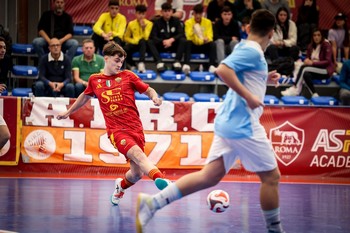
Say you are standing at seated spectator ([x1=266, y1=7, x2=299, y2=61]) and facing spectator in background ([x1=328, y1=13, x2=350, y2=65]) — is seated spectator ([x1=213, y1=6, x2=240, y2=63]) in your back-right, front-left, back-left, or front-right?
back-left

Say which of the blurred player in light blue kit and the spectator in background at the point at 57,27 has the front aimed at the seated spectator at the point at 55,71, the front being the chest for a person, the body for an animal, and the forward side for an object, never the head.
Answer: the spectator in background

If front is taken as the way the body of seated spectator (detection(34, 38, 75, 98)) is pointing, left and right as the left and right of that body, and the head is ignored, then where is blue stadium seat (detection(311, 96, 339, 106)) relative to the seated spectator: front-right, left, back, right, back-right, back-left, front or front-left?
left

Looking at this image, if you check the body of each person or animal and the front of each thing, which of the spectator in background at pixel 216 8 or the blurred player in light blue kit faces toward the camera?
the spectator in background

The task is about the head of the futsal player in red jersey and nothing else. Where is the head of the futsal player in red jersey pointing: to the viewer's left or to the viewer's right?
to the viewer's right

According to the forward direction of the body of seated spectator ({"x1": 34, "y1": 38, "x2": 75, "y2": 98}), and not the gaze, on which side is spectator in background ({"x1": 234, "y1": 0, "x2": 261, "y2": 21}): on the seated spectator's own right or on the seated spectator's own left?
on the seated spectator's own left

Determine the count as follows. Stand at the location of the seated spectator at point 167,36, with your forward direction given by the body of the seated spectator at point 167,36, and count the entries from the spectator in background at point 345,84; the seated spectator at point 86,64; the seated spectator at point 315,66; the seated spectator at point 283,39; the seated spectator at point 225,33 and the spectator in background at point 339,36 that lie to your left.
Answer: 5

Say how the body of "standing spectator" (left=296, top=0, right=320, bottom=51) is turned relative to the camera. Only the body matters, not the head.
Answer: toward the camera

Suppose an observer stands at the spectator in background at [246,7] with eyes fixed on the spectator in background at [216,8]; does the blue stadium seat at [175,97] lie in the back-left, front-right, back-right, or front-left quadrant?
front-left

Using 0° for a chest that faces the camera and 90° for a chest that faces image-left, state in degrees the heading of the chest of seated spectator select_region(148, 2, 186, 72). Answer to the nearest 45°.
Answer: approximately 0°

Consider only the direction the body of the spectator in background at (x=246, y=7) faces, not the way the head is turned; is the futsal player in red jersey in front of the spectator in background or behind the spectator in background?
in front

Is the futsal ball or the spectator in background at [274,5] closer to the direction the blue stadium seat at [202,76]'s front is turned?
the futsal ball

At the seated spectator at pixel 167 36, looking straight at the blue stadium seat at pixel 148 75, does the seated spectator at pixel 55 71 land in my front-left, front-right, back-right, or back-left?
front-right
